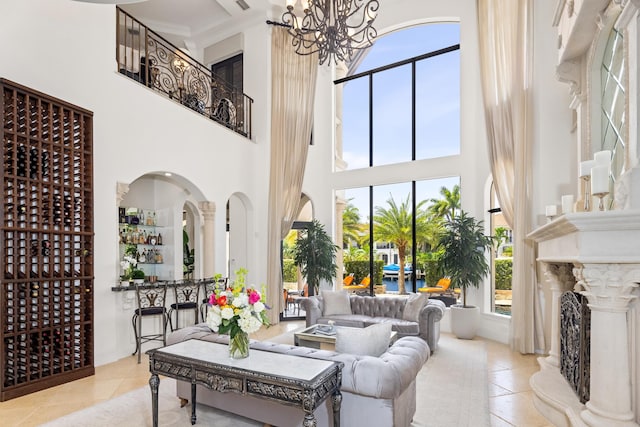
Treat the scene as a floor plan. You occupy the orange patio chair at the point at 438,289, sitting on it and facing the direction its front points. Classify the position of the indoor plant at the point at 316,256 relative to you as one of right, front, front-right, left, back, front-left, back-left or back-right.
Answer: front

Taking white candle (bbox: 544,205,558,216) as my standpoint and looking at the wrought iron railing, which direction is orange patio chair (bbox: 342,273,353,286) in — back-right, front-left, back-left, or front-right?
front-right

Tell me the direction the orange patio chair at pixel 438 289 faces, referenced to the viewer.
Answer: facing to the left of the viewer

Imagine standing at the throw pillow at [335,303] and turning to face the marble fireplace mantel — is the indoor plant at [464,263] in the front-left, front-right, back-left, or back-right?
front-left

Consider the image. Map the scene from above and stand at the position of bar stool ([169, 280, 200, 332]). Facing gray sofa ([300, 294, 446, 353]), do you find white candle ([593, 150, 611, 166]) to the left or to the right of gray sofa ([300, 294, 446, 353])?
right

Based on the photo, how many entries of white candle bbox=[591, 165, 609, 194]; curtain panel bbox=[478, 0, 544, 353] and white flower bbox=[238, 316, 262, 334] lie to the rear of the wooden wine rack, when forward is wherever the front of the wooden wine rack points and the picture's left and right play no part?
0

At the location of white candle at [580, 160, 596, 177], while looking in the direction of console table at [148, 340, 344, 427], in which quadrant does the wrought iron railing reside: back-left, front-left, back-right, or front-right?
front-right

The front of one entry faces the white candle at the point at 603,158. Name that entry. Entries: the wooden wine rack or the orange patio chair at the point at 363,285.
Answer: the wooden wine rack

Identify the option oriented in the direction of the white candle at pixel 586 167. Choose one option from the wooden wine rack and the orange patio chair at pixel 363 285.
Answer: the wooden wine rack

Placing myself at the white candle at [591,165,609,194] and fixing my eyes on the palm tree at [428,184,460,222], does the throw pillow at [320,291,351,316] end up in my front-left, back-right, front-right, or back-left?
front-left
